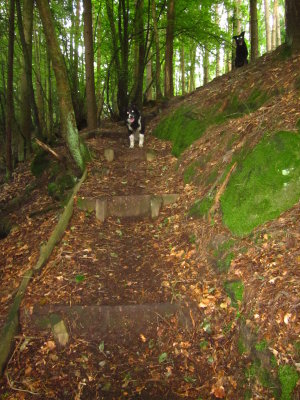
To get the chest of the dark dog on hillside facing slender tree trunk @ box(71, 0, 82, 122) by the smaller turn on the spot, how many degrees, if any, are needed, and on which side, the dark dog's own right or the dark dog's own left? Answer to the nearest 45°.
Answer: approximately 90° to the dark dog's own right

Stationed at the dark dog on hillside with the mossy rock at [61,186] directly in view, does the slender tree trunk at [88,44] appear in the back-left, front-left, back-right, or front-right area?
front-right

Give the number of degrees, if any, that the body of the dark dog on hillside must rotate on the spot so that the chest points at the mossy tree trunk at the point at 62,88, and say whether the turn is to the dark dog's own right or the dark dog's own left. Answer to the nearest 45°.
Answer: approximately 45° to the dark dog's own right

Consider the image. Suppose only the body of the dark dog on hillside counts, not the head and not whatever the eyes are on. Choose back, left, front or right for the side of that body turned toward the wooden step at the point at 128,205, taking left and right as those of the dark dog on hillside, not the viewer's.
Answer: front

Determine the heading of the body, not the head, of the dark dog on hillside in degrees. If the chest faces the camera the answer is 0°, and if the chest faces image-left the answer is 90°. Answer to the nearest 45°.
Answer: approximately 0°

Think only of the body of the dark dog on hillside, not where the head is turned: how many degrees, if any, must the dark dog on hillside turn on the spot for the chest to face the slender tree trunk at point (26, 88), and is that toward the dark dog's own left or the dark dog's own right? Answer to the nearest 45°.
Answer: approximately 45° to the dark dog's own right

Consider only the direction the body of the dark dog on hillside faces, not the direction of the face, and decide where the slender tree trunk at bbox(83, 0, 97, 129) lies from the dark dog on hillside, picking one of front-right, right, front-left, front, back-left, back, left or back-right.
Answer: front-right

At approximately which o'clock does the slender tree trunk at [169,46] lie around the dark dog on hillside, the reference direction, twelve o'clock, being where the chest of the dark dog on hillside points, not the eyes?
The slender tree trunk is roughly at 3 o'clock from the dark dog on hillside.

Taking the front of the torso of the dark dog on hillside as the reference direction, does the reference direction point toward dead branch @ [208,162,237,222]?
yes

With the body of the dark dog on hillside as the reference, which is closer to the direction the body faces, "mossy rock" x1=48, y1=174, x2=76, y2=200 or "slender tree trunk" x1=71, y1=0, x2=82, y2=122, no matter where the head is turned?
the mossy rock

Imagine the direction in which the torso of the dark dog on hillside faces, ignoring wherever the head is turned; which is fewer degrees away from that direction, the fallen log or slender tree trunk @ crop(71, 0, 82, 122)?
the fallen log

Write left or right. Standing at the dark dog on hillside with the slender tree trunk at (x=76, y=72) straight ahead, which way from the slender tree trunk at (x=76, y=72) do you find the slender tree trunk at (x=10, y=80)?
left

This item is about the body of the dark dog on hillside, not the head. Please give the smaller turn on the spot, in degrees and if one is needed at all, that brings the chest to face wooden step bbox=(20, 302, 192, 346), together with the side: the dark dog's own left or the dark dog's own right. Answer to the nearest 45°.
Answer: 0° — it already faces it

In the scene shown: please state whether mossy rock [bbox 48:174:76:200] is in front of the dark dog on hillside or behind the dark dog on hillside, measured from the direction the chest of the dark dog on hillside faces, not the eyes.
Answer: in front

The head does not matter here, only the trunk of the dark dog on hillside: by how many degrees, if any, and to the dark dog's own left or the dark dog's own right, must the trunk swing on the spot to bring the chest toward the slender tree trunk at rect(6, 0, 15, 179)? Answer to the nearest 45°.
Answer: approximately 45° to the dark dog's own right
